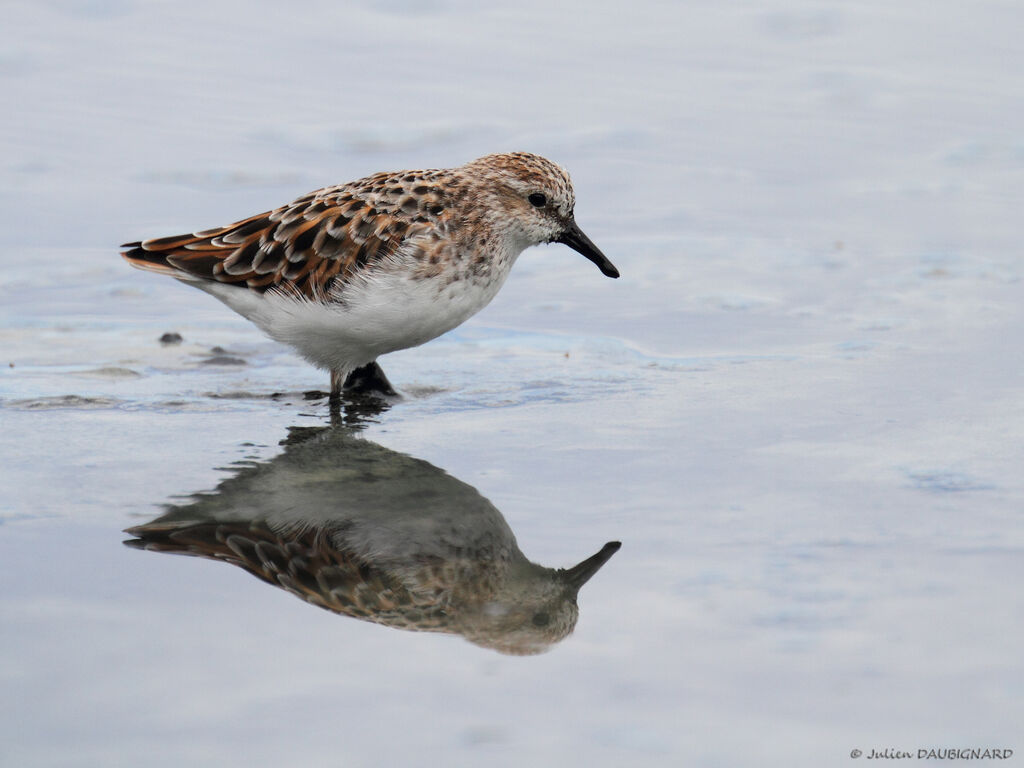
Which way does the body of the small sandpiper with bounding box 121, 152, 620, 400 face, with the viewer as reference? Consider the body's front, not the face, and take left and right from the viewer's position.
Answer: facing to the right of the viewer
